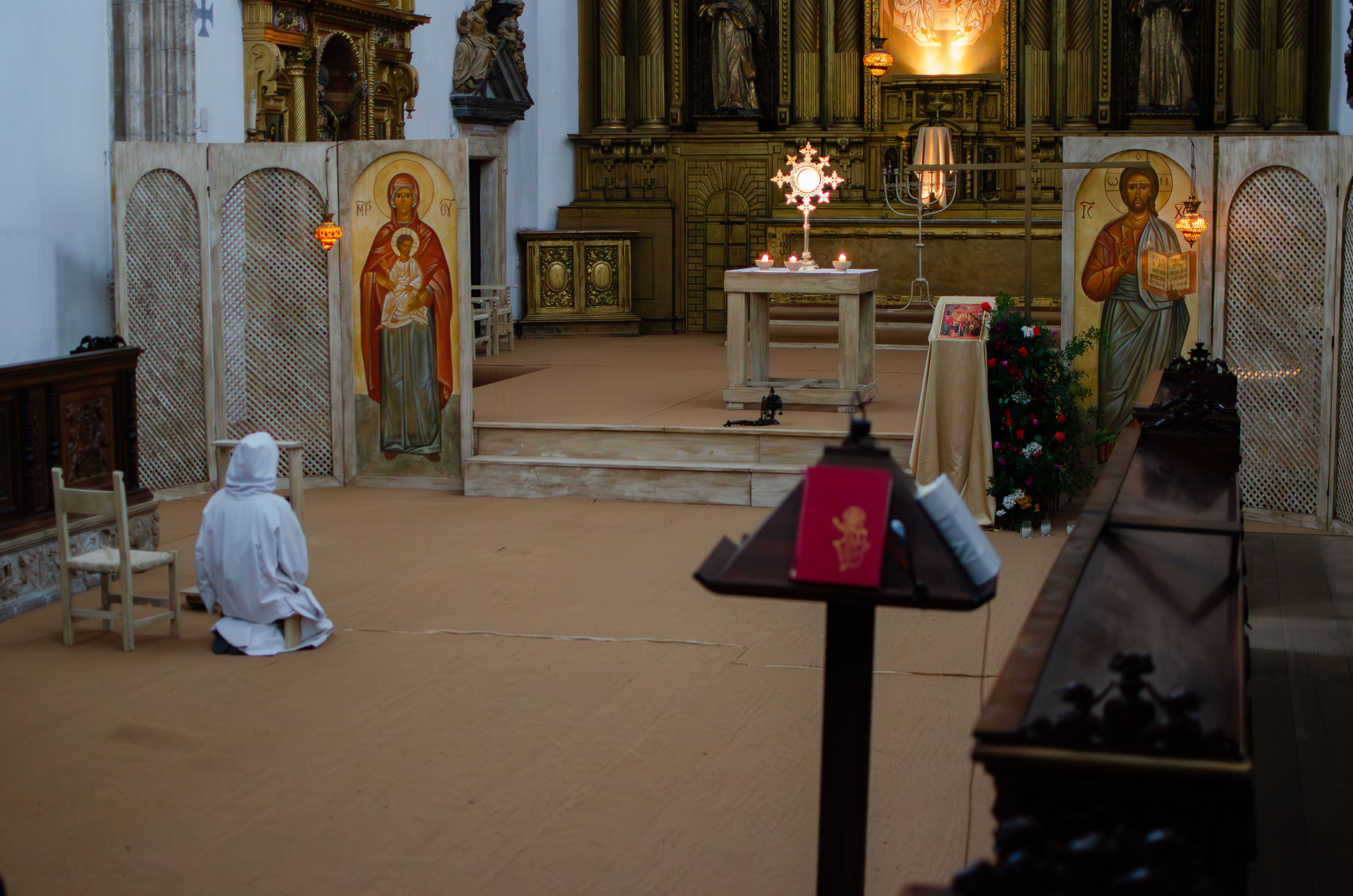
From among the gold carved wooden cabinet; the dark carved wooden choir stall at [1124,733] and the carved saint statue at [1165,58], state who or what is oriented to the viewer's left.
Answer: the dark carved wooden choir stall

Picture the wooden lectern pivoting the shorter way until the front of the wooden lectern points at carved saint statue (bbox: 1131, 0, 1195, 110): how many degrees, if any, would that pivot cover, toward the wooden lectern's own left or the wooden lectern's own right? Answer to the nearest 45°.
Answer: approximately 180°

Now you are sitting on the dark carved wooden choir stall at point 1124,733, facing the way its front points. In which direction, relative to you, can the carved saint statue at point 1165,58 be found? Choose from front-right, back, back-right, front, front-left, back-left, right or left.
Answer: right

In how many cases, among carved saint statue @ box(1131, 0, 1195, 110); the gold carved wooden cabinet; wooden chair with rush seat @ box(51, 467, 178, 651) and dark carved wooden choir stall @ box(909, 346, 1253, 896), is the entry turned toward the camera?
2

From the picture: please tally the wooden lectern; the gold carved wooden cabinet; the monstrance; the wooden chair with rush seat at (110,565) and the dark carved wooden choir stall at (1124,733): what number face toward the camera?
3

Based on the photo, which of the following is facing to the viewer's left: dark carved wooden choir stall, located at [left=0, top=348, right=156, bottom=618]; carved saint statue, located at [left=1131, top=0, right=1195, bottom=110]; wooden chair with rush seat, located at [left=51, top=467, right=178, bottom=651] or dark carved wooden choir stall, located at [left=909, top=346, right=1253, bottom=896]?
dark carved wooden choir stall, located at [left=909, top=346, right=1253, bottom=896]

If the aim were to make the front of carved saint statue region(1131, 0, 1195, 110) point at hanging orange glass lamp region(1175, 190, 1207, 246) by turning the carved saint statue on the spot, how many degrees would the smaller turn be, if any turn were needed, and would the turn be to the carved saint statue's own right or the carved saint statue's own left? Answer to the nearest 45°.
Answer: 0° — it already faces it

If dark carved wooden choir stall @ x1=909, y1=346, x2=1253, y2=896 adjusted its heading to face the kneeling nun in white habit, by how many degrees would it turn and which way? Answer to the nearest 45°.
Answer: approximately 45° to its right

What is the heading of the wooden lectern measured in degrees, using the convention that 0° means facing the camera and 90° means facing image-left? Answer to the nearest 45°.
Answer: approximately 0°

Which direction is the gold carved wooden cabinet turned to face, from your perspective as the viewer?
facing the viewer

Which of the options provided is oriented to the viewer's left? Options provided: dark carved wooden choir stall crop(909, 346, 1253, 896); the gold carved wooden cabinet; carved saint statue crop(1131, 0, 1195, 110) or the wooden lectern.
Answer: the dark carved wooden choir stall

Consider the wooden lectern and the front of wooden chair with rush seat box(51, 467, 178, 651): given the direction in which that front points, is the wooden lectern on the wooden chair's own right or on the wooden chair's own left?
on the wooden chair's own right

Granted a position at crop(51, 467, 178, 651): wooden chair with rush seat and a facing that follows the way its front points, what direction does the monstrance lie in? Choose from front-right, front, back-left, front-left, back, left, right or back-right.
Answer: front

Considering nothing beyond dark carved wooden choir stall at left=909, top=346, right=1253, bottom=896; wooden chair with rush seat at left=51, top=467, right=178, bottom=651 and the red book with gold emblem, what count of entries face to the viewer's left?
1

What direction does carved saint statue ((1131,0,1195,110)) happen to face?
toward the camera

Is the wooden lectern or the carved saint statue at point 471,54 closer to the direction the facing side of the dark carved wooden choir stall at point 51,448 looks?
the wooden lectern

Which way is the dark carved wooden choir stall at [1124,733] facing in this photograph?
to the viewer's left

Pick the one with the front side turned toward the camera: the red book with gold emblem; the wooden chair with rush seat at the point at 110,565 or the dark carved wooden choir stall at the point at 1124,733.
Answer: the red book with gold emblem

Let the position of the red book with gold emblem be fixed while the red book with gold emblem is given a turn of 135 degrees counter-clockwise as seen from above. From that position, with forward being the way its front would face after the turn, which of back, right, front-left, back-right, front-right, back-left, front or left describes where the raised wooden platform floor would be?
front-left

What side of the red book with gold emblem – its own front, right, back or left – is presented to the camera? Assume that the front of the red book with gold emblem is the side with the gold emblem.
front
